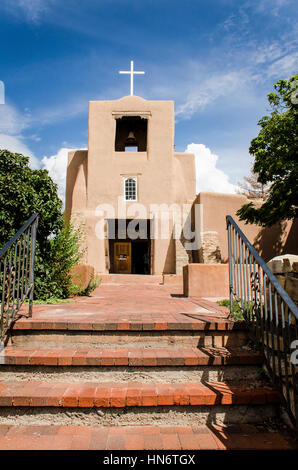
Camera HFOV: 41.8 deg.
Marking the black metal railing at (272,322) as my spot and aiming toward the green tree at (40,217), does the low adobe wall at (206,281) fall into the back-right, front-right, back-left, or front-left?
front-right

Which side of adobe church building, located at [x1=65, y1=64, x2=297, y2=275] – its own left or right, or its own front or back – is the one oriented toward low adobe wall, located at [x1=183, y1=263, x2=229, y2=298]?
front

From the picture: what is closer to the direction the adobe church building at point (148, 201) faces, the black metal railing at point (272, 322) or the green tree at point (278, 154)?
the black metal railing

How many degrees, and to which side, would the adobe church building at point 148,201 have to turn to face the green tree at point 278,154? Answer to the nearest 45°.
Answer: approximately 45° to its left

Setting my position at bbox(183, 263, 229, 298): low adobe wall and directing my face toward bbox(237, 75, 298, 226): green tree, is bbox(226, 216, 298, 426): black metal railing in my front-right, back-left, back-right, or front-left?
back-right

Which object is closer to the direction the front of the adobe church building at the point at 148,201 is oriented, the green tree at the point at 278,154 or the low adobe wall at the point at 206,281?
the low adobe wall

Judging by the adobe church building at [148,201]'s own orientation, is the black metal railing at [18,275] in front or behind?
in front

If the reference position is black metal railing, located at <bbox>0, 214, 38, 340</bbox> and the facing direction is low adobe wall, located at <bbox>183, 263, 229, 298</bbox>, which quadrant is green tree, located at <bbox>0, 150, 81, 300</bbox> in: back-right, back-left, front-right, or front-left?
front-left

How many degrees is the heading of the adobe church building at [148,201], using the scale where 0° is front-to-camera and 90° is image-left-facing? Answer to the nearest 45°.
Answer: approximately 0°

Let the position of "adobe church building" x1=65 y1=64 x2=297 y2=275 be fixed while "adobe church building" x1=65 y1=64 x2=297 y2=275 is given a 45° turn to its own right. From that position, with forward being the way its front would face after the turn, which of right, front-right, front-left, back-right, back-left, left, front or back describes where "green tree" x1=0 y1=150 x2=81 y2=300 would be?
front-left

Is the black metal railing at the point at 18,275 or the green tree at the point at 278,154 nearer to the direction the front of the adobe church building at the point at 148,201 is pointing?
the black metal railing

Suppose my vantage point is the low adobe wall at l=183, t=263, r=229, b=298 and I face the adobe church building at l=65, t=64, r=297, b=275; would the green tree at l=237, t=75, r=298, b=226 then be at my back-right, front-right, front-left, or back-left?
front-right

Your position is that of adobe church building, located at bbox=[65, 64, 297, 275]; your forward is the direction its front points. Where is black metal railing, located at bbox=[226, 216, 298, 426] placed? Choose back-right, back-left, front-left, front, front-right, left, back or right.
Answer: front

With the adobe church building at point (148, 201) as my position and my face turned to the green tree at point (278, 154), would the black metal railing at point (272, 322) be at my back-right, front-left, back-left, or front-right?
front-right
